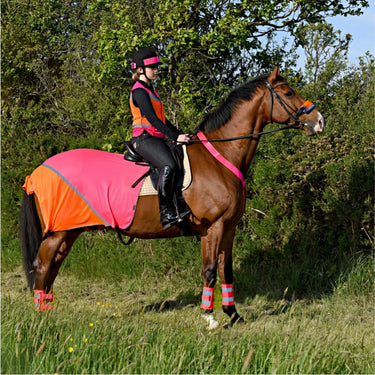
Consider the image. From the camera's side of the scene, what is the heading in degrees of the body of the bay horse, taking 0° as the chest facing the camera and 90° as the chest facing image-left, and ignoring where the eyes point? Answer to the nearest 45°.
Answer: approximately 270°

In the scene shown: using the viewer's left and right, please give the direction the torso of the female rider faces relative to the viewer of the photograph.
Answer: facing to the right of the viewer

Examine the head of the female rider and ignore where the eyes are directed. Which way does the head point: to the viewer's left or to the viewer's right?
to the viewer's right

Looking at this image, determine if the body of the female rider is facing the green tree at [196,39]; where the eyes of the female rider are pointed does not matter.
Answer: no
